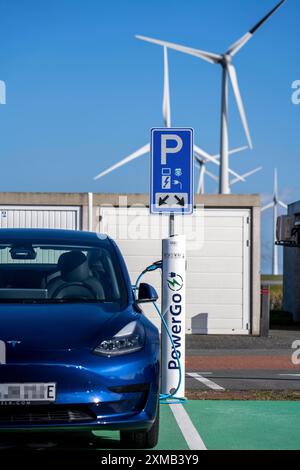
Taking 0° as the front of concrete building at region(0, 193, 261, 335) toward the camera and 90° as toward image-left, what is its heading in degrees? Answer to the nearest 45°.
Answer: approximately 0°

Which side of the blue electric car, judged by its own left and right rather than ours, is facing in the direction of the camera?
front

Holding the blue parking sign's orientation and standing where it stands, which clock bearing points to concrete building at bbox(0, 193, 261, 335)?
The concrete building is roughly at 6 o'clock from the blue parking sign.

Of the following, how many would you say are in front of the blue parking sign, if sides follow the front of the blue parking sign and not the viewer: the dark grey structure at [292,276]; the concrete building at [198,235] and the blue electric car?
1

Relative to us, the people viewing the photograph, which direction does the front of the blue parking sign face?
facing the viewer

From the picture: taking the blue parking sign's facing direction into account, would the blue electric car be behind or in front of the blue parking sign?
in front

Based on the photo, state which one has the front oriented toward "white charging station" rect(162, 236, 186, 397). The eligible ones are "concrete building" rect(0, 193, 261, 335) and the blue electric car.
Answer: the concrete building

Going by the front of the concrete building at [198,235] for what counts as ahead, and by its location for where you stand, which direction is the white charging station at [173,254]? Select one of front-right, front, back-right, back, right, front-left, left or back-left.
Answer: front

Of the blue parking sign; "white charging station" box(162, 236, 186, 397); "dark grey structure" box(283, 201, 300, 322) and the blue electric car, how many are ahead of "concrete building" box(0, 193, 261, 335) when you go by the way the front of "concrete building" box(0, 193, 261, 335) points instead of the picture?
3

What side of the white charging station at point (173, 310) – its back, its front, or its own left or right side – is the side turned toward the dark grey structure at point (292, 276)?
back

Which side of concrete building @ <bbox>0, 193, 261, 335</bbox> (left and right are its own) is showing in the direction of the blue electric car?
front

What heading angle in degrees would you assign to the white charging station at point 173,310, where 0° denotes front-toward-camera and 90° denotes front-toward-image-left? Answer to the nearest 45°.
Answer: approximately 0°

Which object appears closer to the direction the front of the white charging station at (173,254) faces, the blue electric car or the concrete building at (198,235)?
the blue electric car
